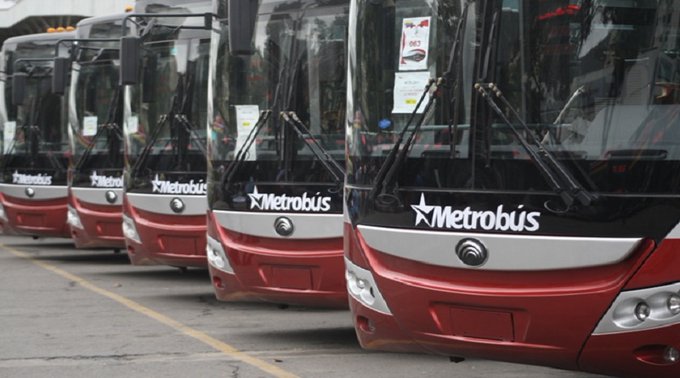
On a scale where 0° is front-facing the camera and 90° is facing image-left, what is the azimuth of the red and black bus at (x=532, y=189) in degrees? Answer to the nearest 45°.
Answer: approximately 45°

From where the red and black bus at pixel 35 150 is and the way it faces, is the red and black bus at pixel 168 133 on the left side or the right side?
on its left

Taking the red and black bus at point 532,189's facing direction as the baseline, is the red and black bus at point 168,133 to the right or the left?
on its right

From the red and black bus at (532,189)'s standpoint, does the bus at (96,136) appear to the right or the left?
on its right

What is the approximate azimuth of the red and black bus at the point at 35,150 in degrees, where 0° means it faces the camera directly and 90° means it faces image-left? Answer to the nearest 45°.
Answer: approximately 45°

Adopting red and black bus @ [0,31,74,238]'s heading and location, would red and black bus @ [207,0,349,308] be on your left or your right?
on your left
